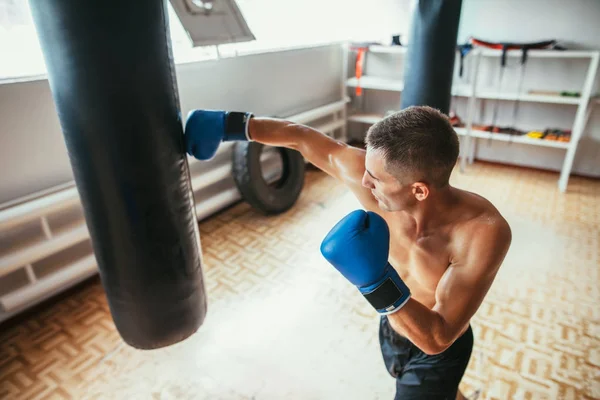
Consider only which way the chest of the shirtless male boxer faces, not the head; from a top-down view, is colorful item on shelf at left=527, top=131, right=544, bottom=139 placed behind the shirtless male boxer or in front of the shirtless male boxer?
behind

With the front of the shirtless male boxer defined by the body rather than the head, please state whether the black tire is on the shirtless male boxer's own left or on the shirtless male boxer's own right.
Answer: on the shirtless male boxer's own right

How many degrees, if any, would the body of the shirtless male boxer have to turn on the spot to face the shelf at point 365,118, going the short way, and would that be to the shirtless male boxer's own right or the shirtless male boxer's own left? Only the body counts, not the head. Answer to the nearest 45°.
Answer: approximately 135° to the shirtless male boxer's own right

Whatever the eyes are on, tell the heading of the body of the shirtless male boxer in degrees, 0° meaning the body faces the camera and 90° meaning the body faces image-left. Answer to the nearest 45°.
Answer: approximately 45°

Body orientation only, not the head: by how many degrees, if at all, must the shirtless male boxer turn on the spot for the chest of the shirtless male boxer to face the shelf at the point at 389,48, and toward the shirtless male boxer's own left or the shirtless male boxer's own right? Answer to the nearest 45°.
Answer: approximately 135° to the shirtless male boxer's own right

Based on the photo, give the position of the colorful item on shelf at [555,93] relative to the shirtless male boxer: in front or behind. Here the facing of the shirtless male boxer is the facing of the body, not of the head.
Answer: behind

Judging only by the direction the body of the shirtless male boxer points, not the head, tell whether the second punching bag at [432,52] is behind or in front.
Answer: behind

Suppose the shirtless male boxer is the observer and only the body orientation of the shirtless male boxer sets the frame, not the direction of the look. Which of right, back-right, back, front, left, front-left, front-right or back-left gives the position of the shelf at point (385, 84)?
back-right

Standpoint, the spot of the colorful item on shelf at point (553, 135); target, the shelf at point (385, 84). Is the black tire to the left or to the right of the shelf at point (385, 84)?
left

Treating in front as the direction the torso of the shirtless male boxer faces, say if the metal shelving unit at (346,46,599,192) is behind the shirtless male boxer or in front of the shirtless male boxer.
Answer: behind

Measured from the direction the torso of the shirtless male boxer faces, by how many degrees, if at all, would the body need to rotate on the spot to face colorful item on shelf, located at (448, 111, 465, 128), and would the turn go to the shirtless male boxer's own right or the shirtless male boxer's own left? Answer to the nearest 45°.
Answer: approximately 135° to the shirtless male boxer's own right

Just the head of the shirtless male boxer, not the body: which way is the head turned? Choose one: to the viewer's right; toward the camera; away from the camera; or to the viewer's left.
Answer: to the viewer's left
